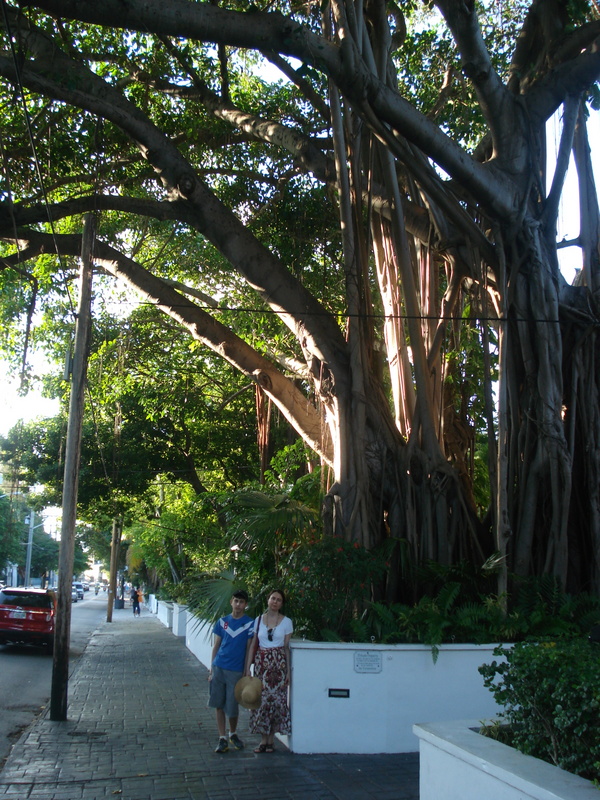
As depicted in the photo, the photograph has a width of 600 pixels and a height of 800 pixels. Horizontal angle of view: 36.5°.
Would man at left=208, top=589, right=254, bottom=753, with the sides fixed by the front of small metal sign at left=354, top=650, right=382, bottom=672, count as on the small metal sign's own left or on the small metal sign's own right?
on the small metal sign's own right

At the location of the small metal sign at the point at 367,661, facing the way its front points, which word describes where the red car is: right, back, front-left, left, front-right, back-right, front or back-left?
back-right

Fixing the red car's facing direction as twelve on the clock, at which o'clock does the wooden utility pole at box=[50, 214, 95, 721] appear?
The wooden utility pole is roughly at 6 o'clock from the red car.

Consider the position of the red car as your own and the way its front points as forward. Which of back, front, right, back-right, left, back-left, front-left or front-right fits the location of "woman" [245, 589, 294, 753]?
back

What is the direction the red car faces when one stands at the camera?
facing away from the viewer

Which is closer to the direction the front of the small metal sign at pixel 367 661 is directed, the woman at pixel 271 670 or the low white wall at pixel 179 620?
the woman

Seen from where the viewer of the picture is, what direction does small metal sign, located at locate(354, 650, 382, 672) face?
facing the viewer

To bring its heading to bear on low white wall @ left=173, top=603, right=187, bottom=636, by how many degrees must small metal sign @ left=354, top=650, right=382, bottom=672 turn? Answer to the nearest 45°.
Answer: approximately 180°

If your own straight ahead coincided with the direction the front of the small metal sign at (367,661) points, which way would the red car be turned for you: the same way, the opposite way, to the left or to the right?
the opposite way

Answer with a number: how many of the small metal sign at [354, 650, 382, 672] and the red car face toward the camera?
1

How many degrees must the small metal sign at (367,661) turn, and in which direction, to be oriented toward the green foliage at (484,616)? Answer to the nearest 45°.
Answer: approximately 135° to its left

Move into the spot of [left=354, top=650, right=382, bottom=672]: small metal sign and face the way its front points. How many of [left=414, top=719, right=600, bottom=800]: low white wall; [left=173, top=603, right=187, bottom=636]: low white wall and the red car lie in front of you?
1
